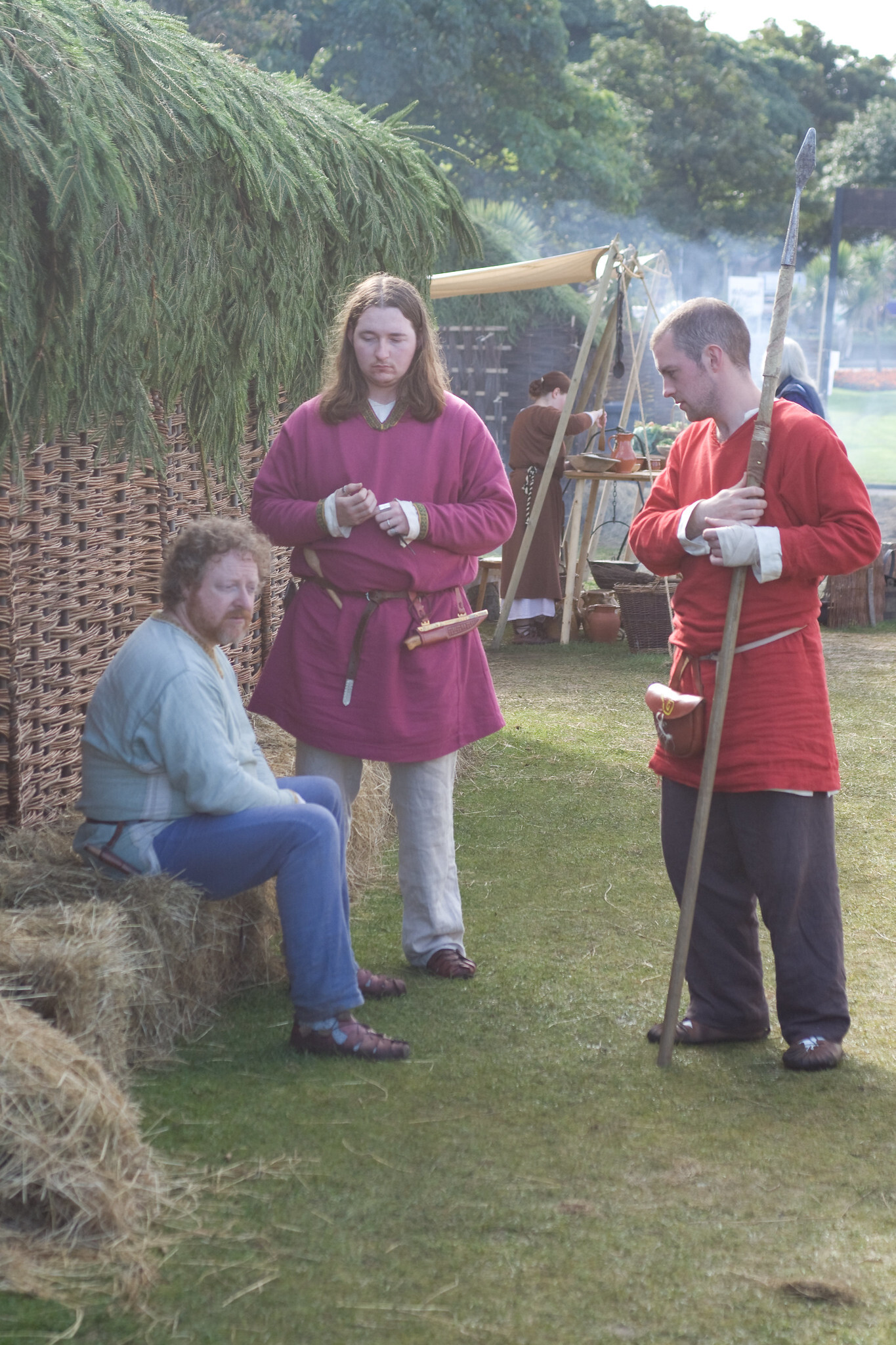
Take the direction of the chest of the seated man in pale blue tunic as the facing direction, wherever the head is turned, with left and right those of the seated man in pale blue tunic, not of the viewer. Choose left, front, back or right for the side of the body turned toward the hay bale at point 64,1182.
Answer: right

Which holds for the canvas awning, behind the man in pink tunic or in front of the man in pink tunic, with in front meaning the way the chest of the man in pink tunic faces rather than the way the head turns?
behind

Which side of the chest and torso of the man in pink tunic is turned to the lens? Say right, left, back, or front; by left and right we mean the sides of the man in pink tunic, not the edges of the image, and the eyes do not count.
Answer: front

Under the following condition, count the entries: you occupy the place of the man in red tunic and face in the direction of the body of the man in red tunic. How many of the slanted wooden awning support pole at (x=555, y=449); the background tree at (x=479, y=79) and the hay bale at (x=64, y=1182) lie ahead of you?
1

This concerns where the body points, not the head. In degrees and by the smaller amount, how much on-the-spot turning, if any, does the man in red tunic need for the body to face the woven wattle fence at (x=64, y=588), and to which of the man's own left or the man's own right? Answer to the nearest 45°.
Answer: approximately 45° to the man's own right

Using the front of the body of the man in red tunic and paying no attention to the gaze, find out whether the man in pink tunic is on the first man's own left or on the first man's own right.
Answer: on the first man's own right

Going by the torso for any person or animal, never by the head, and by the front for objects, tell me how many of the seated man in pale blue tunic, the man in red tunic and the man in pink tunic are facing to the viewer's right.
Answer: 1

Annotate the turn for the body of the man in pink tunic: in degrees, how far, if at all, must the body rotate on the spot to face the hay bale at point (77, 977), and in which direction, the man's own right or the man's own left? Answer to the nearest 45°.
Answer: approximately 45° to the man's own right

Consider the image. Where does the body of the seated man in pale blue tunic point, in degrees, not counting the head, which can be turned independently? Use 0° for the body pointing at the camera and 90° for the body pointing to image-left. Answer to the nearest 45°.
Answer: approximately 270°

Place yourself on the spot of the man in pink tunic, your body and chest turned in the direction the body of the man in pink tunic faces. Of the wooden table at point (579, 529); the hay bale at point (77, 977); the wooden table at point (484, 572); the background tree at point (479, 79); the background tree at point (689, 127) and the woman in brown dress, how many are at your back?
5

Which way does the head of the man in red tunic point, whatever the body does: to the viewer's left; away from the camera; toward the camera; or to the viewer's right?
to the viewer's left

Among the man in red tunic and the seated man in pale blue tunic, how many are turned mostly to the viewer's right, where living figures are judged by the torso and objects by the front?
1
